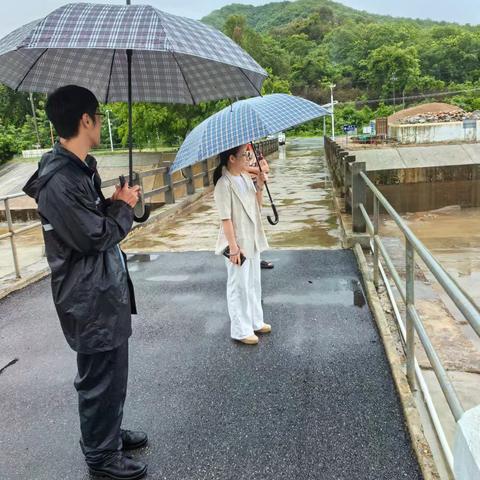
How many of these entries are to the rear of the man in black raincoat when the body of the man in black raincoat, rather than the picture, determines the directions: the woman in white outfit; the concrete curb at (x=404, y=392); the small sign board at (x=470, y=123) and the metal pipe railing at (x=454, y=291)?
0

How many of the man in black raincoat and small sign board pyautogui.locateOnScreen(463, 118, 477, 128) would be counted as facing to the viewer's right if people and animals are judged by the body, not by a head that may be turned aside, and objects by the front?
1

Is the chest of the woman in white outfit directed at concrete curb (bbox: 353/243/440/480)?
yes

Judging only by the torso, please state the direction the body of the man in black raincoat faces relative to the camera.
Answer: to the viewer's right

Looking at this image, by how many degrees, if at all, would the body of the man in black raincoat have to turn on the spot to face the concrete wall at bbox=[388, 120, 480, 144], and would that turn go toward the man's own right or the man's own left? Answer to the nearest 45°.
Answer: approximately 45° to the man's own left

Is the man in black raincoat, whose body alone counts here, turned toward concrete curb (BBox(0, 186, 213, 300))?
no

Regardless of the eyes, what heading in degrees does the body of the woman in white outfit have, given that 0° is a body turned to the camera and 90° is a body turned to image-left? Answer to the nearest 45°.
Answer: approximately 315°

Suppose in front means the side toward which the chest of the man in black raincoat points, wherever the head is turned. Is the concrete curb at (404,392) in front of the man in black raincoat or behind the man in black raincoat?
in front
